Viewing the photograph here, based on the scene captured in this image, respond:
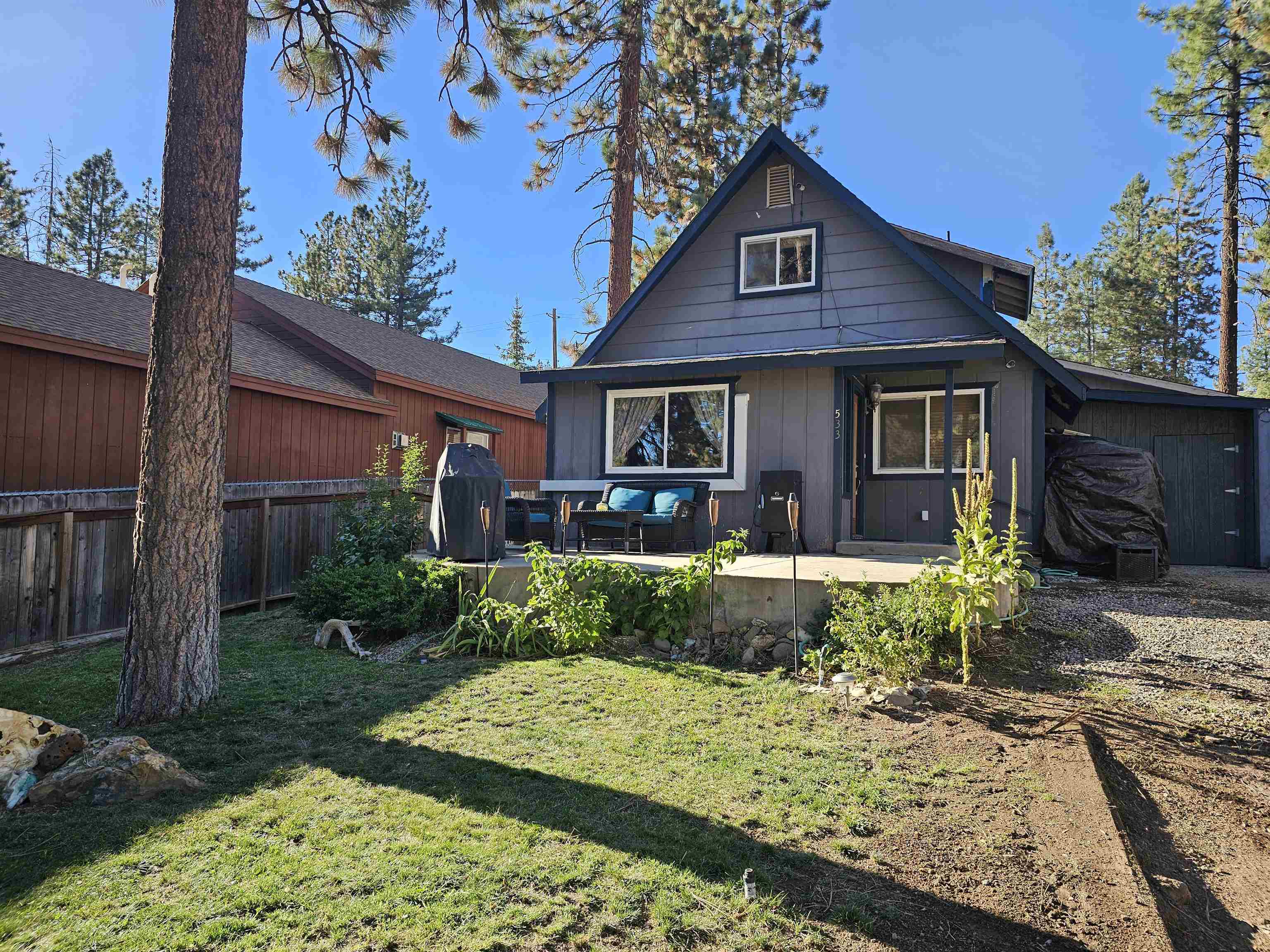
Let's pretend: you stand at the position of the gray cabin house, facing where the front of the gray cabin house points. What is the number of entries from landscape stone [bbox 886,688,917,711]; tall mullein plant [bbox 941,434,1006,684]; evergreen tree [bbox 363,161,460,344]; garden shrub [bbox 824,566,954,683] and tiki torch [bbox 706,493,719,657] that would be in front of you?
4

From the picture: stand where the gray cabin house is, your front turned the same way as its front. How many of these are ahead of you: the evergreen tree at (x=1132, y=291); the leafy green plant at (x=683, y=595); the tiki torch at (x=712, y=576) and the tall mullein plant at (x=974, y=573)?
3

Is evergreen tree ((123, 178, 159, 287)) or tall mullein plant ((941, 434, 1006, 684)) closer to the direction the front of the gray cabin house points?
the tall mullein plant

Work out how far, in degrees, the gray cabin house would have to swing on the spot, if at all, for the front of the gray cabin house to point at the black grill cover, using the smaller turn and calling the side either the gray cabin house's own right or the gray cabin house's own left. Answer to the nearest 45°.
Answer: approximately 45° to the gray cabin house's own right

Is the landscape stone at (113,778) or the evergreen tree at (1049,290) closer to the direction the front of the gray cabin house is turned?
the landscape stone

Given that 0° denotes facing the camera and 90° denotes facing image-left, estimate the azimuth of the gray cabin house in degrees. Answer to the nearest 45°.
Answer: approximately 0°

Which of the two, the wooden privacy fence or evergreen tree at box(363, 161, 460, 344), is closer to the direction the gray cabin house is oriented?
the wooden privacy fence

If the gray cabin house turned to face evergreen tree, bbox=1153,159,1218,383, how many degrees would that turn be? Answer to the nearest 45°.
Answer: approximately 135° to its left

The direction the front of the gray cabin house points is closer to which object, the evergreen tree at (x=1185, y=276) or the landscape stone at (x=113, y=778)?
the landscape stone

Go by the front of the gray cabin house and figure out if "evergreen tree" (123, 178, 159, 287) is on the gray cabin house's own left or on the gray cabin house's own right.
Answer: on the gray cabin house's own right

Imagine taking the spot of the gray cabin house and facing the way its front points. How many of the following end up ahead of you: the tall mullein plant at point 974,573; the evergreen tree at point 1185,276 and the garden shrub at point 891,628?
2

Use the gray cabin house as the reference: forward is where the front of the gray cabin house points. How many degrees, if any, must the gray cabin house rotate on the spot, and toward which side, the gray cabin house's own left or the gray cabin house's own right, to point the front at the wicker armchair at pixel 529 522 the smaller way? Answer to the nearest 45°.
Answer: approximately 45° to the gray cabin house's own right

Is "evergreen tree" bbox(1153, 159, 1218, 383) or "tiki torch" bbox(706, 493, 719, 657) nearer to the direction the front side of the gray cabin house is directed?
the tiki torch

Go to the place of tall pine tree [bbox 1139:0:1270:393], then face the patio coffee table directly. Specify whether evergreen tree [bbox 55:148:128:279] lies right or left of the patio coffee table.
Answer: right

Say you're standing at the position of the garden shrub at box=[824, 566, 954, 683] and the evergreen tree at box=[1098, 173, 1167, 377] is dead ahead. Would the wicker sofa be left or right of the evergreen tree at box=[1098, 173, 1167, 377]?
left

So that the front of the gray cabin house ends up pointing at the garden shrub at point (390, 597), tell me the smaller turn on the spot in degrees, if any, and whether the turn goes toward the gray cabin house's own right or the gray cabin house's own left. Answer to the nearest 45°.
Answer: approximately 45° to the gray cabin house's own right

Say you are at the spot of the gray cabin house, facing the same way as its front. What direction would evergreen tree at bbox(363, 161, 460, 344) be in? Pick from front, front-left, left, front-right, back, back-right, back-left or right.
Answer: back-right
